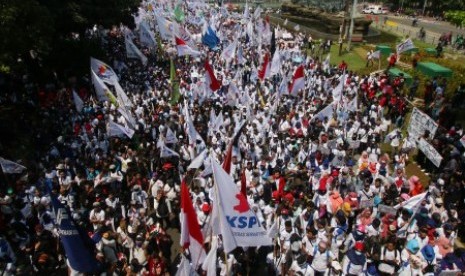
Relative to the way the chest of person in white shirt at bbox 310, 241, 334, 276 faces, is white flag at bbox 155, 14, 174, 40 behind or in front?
behind

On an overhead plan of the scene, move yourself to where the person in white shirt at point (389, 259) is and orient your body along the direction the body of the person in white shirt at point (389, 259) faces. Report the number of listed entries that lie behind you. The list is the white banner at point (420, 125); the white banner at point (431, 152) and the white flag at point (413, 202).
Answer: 3

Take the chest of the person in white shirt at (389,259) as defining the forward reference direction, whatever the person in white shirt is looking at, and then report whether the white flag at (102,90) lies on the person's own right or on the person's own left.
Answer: on the person's own right

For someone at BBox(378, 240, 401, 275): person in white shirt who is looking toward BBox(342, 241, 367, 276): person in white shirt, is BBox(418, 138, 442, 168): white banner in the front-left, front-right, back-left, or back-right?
back-right

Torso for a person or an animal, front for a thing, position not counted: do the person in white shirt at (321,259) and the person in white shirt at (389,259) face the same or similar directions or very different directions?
same or similar directions

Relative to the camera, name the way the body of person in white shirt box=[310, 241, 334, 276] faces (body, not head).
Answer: toward the camera

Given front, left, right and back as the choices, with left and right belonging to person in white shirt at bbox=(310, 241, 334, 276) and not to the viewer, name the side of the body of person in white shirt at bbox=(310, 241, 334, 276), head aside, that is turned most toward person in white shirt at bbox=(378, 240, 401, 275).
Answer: left

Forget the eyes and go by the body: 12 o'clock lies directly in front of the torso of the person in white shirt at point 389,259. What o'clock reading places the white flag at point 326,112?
The white flag is roughly at 5 o'clock from the person in white shirt.

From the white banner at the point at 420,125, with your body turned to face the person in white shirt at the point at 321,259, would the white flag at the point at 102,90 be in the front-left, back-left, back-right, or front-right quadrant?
front-right

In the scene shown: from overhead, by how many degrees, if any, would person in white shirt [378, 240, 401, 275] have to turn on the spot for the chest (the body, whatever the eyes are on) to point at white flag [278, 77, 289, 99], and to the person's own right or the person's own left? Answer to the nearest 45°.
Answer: approximately 135° to the person's own right

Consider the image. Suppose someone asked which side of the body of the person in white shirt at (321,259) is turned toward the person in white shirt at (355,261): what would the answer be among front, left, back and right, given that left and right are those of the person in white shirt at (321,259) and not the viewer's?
left

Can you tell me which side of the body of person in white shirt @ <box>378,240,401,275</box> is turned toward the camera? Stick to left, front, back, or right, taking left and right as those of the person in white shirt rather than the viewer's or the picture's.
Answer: front

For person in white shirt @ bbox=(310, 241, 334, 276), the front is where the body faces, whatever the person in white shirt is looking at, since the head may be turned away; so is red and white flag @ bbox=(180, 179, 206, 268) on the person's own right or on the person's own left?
on the person's own right

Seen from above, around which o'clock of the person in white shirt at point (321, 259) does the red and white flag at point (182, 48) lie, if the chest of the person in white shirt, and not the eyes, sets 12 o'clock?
The red and white flag is roughly at 5 o'clock from the person in white shirt.
